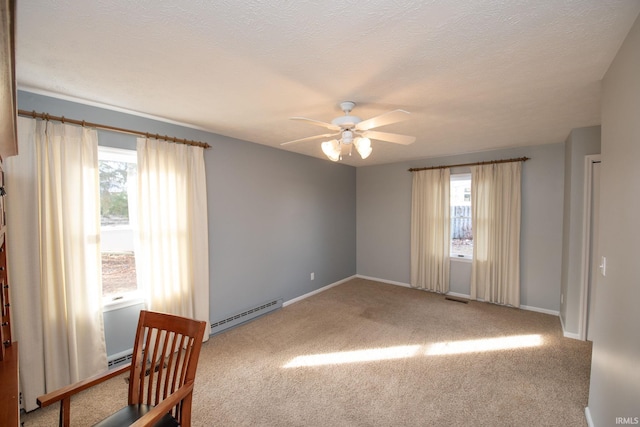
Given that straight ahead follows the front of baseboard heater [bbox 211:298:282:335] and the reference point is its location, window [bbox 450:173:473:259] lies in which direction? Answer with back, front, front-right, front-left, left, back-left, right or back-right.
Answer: front-left

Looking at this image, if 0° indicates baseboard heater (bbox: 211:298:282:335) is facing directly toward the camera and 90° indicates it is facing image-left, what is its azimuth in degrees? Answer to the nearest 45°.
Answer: approximately 315°

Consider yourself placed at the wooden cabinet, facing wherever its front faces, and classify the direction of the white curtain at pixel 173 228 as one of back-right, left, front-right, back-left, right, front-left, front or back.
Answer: front-left

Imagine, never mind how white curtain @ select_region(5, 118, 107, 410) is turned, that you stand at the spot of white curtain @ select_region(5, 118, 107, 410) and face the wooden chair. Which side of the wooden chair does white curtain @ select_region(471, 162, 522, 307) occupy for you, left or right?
left

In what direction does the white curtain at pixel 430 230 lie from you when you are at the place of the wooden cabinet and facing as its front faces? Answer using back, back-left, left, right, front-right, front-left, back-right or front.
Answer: front

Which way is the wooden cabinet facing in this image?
to the viewer's right

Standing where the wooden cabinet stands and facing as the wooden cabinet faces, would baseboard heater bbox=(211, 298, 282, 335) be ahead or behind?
ahead

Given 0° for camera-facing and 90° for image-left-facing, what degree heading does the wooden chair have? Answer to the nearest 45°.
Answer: approximately 45°

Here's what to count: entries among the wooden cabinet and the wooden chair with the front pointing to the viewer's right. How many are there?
1

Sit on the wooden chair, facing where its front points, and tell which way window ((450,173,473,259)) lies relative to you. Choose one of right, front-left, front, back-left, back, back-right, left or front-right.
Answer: back-left
